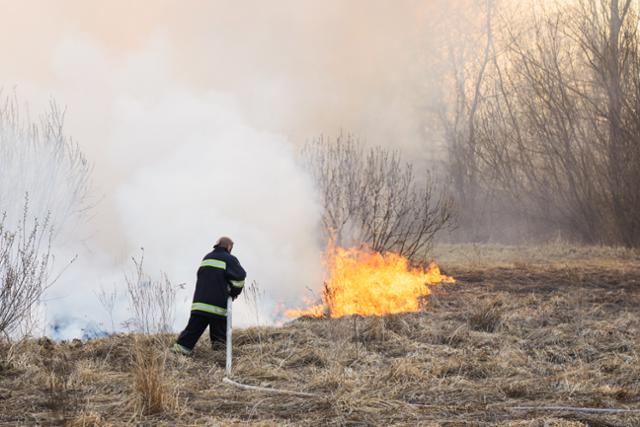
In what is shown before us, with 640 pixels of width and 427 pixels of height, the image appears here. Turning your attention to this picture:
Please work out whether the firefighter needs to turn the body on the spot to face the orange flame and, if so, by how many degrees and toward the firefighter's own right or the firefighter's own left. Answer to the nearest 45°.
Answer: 0° — they already face it

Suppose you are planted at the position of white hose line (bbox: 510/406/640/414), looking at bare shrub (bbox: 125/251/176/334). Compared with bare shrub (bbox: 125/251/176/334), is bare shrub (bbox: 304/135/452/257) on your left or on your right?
right

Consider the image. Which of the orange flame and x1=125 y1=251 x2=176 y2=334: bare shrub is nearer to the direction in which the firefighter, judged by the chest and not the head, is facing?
the orange flame

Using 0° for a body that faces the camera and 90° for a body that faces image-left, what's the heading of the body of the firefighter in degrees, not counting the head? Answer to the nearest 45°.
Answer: approximately 225°

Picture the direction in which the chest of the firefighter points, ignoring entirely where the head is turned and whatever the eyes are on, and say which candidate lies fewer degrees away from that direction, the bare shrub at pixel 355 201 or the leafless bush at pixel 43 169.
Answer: the bare shrub

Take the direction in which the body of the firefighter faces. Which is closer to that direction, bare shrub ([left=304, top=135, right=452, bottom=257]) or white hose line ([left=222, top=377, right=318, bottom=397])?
the bare shrub

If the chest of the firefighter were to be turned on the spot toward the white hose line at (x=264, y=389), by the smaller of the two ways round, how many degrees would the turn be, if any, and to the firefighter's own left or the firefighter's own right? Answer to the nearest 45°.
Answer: approximately 135° to the firefighter's own right

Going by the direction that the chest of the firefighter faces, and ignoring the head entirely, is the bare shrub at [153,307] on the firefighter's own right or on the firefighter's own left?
on the firefighter's own left

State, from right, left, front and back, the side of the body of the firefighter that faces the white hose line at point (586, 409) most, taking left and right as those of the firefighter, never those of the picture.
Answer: right

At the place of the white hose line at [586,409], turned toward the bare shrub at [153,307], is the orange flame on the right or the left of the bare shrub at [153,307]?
right

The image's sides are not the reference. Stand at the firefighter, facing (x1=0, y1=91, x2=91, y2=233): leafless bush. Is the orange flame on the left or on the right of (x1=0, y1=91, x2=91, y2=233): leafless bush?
right
